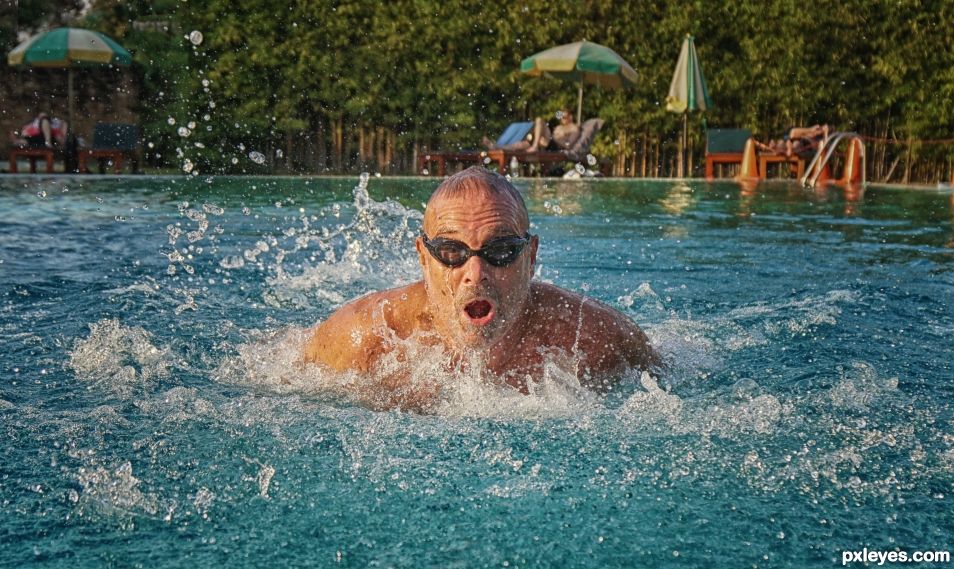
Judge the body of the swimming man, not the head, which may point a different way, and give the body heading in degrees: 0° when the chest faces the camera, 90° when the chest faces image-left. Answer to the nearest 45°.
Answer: approximately 0°

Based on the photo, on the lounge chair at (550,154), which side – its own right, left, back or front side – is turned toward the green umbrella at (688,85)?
back

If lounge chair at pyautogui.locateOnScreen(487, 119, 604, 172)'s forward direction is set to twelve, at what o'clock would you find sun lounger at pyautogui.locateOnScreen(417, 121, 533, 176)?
The sun lounger is roughly at 1 o'clock from the lounge chair.

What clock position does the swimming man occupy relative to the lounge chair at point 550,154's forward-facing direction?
The swimming man is roughly at 9 o'clock from the lounge chair.

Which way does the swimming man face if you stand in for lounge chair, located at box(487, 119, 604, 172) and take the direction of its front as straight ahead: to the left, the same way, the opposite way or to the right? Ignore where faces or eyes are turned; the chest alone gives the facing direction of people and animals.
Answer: to the left

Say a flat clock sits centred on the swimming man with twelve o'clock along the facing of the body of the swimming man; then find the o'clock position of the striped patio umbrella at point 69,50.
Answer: The striped patio umbrella is roughly at 5 o'clock from the swimming man.

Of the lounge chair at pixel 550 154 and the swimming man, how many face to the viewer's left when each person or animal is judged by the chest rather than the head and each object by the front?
1

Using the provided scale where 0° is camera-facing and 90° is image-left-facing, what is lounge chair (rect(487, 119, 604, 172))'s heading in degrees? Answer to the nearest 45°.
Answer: approximately 90°

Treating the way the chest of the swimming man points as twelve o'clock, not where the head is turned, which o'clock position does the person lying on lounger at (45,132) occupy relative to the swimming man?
The person lying on lounger is roughly at 5 o'clock from the swimming man.
